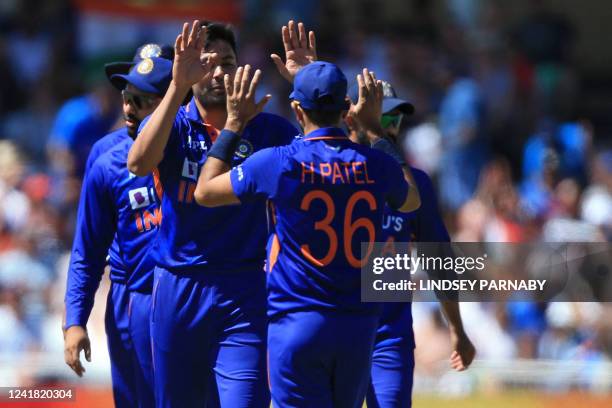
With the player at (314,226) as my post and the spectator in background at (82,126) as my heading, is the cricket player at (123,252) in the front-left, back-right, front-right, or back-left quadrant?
front-left

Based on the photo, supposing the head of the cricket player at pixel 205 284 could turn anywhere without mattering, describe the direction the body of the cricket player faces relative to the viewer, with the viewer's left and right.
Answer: facing the viewer

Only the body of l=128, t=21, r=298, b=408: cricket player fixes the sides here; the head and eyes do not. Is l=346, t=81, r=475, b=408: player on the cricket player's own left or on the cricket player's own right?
on the cricket player's own left

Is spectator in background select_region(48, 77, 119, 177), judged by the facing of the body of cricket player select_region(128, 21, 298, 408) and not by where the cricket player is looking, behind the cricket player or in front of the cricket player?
behind

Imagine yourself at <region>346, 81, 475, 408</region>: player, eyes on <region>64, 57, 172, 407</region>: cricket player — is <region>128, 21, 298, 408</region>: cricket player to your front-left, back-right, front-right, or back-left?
front-left

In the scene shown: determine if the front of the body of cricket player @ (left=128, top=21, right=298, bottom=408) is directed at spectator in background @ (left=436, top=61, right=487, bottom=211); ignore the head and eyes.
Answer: no

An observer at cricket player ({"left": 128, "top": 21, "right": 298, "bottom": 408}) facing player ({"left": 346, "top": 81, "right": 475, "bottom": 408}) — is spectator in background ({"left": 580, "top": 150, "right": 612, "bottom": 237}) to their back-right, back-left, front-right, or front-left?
front-left

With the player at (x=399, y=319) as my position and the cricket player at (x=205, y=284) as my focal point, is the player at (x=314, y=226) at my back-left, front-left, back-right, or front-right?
front-left

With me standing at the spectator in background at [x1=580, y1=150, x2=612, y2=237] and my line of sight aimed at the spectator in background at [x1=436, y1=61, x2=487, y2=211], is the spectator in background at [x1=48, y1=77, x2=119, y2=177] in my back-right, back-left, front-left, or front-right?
front-left

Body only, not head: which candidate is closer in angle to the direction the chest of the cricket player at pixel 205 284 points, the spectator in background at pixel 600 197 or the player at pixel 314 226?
the player

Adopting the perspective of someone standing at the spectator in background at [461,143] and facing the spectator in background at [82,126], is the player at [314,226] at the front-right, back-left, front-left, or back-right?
front-left

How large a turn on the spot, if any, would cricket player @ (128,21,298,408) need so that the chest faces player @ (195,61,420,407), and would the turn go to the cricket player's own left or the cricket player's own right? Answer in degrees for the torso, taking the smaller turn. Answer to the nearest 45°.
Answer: approximately 45° to the cricket player's own left

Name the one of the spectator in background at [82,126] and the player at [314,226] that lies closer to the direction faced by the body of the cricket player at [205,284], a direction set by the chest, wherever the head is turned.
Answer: the player

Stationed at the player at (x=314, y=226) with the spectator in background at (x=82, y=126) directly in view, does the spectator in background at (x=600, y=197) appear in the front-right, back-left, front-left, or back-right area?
front-right
